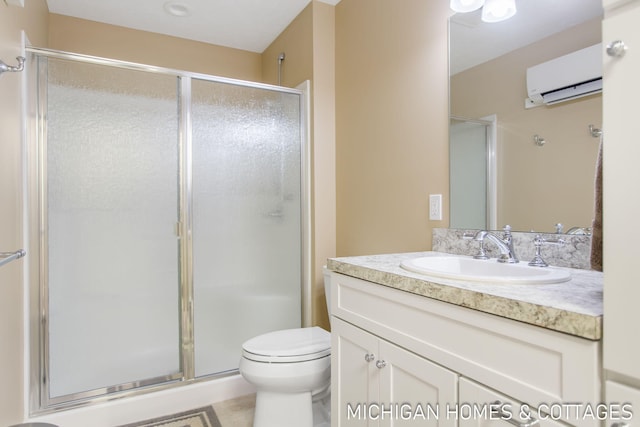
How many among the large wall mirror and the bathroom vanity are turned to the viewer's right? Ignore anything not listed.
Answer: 0

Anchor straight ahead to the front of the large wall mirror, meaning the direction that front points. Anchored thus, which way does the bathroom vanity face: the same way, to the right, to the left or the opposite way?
the same way

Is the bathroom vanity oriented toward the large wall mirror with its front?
no

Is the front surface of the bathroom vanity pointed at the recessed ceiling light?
no

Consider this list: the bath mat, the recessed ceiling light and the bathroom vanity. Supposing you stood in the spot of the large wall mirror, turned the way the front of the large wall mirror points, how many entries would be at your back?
0

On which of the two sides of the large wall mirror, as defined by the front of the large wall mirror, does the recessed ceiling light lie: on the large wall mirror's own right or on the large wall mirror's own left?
on the large wall mirror's own right

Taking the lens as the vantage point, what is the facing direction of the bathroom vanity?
facing the viewer and to the left of the viewer
